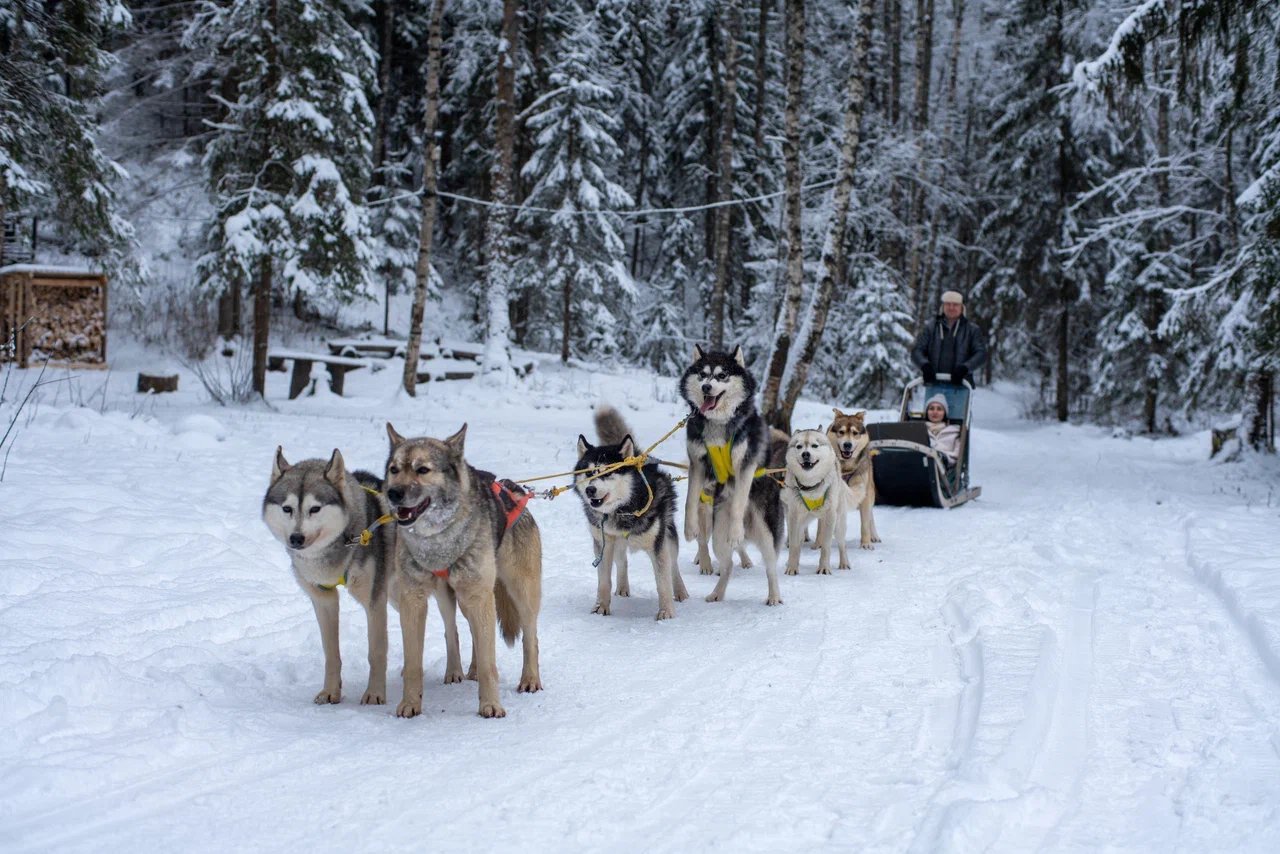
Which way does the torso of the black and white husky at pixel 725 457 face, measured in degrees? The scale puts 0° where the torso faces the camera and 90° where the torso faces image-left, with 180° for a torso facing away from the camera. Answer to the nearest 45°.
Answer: approximately 45°

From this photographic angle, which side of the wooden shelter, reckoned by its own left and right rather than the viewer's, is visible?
front

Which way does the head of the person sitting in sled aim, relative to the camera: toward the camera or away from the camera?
toward the camera

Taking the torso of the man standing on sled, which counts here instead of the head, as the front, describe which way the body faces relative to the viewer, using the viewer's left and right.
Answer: facing the viewer

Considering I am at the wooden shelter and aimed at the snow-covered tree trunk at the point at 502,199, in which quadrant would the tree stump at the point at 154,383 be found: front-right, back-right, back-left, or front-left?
front-right

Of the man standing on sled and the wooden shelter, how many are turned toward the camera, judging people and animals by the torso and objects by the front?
2

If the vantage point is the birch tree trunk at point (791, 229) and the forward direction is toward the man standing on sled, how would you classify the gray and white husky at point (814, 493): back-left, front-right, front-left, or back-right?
front-right

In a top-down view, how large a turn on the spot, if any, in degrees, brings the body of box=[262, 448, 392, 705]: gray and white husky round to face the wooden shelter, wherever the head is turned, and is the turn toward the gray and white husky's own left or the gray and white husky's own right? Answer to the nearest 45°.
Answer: approximately 135° to the gray and white husky's own right

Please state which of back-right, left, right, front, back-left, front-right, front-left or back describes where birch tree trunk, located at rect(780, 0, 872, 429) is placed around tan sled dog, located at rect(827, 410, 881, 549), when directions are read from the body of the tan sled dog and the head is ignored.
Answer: back-right

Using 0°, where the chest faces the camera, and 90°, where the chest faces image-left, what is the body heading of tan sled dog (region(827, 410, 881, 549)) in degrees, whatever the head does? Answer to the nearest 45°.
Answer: approximately 45°

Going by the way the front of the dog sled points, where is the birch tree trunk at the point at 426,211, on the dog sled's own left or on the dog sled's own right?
on the dog sled's own right

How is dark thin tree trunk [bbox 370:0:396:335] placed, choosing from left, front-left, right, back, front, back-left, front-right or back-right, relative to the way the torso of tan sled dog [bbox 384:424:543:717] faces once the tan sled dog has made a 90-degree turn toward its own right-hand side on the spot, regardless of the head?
front-right

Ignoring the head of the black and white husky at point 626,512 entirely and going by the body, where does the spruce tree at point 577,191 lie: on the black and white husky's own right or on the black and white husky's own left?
on the black and white husky's own right

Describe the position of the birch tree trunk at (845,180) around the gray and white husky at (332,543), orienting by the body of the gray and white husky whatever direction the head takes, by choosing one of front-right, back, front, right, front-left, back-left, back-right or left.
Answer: back

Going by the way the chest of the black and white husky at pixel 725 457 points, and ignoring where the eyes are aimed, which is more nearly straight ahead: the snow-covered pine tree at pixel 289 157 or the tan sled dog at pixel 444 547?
the tan sled dog

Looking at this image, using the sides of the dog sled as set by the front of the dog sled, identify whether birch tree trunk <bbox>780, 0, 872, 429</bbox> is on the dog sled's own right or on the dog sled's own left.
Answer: on the dog sled's own right

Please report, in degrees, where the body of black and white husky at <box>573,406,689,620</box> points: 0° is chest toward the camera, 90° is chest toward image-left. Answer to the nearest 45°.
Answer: approximately 45°
